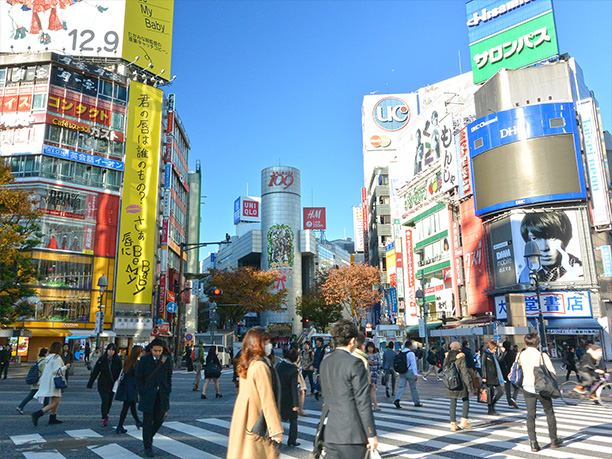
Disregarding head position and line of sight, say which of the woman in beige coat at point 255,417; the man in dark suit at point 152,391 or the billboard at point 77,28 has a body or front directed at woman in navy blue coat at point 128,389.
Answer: the billboard

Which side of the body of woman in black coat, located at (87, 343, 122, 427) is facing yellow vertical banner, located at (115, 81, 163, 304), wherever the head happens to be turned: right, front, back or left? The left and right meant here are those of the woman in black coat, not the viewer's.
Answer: back

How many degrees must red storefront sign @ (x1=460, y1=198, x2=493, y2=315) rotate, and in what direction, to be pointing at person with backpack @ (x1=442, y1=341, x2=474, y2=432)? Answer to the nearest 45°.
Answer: approximately 45° to its left

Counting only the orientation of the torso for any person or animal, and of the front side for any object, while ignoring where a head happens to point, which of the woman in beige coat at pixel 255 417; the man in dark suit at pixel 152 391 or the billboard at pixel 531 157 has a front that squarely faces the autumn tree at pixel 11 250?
the billboard

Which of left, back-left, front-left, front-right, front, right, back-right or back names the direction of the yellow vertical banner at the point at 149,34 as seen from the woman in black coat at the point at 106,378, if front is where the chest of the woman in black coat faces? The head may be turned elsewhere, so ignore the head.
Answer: back
